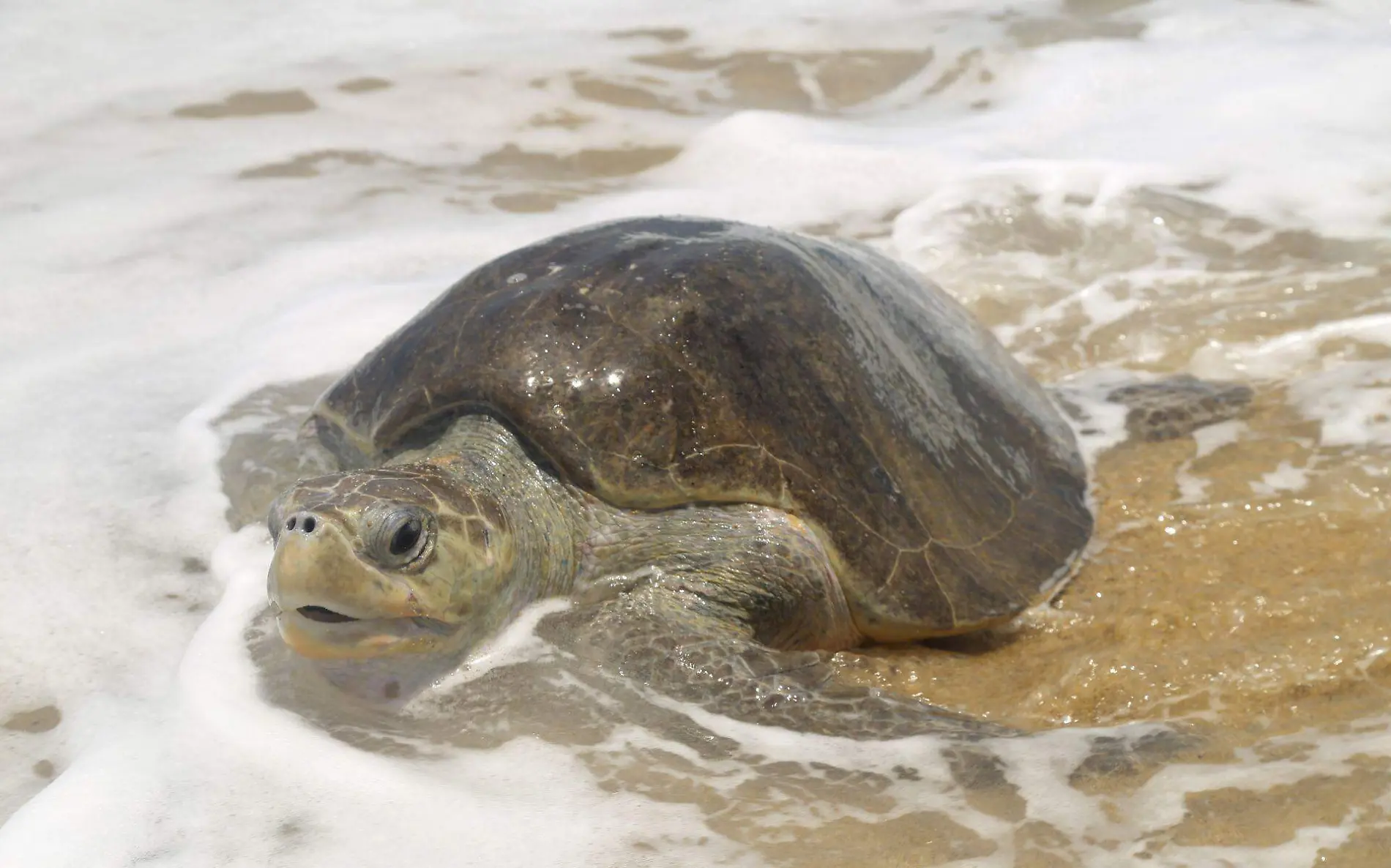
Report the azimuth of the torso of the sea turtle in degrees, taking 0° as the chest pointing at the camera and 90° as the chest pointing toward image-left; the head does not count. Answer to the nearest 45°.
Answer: approximately 45°
